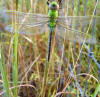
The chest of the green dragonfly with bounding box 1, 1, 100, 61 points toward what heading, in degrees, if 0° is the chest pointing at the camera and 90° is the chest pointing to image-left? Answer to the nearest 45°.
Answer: approximately 180°
